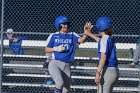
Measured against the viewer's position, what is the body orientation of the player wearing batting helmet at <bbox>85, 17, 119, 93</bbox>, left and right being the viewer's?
facing away from the viewer and to the left of the viewer

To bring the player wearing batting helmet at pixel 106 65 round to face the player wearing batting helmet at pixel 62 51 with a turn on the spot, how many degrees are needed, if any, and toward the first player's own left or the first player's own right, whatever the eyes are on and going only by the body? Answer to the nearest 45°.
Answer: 0° — they already face them
